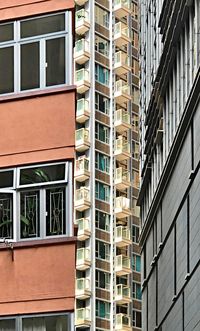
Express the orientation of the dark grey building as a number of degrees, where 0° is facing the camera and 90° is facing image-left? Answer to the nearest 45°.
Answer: approximately 90°

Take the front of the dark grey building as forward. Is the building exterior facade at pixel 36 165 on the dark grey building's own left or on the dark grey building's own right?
on the dark grey building's own left
